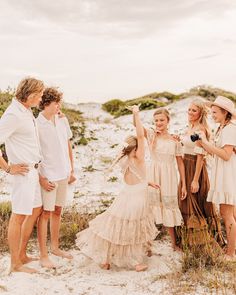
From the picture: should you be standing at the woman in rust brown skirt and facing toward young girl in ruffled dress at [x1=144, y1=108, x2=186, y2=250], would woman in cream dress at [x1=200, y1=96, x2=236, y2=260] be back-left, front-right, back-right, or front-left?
back-left

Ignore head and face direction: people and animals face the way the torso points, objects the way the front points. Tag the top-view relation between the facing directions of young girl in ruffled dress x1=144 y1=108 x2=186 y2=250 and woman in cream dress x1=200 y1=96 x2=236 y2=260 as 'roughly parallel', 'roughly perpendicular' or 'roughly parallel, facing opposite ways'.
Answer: roughly perpendicular

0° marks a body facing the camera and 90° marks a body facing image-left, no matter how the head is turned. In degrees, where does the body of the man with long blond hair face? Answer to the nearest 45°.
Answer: approximately 315°

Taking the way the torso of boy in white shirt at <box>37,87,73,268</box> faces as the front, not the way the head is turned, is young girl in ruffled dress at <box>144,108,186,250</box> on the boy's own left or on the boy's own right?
on the boy's own left

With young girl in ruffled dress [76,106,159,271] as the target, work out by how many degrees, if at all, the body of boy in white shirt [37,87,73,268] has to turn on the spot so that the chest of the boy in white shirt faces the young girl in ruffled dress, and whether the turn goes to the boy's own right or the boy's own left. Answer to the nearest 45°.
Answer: approximately 45° to the boy's own left

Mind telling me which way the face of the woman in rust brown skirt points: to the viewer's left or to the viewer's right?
to the viewer's left

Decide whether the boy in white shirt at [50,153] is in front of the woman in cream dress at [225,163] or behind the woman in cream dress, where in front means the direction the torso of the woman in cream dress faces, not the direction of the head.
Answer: in front

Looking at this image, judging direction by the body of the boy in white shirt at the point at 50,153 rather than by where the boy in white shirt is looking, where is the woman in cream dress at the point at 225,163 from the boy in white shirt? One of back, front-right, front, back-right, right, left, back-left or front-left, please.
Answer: front-left

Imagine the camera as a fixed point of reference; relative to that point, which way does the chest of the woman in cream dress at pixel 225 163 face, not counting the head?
to the viewer's left

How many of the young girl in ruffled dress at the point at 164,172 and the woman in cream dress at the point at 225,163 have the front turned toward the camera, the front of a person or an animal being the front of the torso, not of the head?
1
